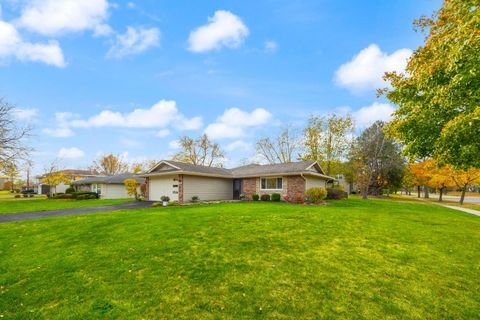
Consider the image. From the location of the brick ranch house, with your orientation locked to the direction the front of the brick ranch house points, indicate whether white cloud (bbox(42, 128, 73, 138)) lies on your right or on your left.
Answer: on your right

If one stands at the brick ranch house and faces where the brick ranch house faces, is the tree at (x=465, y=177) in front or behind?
behind

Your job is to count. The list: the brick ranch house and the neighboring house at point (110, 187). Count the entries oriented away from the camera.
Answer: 0

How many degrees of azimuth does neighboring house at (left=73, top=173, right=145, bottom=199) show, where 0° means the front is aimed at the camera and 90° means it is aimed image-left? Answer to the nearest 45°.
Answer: approximately 45°

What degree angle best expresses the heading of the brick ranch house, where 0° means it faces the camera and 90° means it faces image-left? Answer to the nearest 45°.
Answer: approximately 45°

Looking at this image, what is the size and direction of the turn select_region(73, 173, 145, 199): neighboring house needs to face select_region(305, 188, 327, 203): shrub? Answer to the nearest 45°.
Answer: approximately 90° to its left

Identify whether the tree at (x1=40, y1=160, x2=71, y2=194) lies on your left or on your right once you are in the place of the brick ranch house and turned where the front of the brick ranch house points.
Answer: on your right

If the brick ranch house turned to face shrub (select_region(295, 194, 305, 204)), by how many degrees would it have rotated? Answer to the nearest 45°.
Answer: approximately 90° to its left
